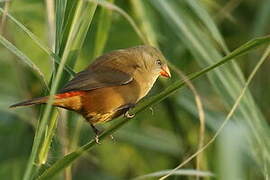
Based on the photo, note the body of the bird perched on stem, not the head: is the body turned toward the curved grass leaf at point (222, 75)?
yes

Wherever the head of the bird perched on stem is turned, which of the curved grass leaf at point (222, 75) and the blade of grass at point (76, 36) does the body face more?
the curved grass leaf

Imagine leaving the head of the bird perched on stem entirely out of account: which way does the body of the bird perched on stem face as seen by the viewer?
to the viewer's right
